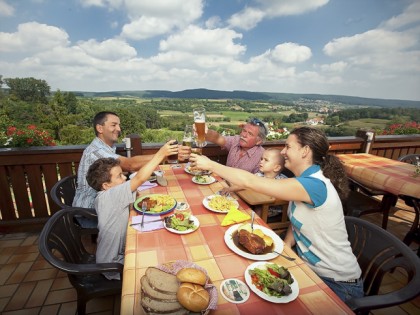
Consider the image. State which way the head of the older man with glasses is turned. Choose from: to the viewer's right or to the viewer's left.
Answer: to the viewer's left

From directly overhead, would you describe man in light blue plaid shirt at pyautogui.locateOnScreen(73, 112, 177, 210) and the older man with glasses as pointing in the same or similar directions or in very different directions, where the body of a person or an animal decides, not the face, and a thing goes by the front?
very different directions

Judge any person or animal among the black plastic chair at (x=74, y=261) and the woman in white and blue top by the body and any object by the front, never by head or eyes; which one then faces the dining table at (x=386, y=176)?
the black plastic chair

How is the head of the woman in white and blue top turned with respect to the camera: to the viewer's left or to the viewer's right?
to the viewer's left

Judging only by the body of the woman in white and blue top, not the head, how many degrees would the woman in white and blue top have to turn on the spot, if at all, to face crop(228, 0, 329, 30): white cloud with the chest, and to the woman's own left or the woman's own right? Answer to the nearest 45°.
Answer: approximately 90° to the woman's own right

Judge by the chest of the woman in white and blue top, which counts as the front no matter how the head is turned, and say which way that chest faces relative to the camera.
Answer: to the viewer's left

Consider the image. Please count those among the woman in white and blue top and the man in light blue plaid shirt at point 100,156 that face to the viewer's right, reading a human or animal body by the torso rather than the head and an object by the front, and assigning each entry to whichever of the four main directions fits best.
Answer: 1

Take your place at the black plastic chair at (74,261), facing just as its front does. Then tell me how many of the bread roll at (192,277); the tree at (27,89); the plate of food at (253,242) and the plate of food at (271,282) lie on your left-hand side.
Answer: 1

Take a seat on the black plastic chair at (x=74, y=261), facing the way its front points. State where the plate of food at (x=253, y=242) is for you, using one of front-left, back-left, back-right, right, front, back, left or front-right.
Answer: front-right

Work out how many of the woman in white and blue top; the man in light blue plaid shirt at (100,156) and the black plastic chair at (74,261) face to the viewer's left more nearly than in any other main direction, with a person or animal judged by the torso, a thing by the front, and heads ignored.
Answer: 1

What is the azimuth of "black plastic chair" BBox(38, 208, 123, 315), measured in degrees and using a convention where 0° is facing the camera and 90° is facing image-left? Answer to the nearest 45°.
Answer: approximately 270°

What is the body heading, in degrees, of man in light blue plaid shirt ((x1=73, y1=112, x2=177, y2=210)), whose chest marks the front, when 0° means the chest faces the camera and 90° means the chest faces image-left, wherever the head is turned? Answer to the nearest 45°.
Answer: approximately 270°

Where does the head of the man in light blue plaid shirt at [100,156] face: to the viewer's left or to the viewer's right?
to the viewer's right

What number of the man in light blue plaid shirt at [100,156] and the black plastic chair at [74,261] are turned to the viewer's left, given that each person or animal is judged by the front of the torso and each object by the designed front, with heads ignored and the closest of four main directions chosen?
0

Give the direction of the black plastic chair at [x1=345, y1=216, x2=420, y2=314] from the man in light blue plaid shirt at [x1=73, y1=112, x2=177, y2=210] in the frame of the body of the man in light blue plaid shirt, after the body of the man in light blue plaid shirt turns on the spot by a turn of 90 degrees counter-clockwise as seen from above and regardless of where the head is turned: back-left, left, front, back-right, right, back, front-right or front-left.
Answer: back-right
